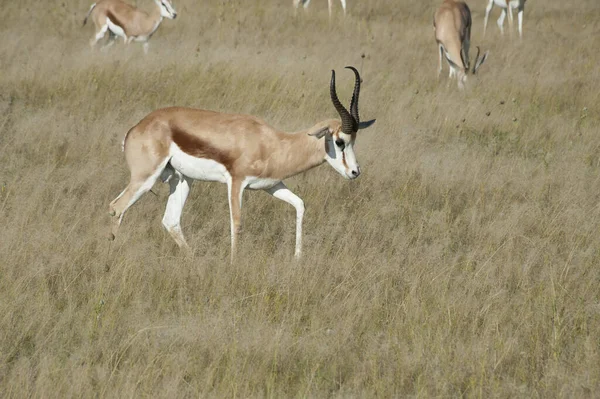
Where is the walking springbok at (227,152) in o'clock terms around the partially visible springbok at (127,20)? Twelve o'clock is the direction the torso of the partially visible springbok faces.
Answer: The walking springbok is roughly at 3 o'clock from the partially visible springbok.

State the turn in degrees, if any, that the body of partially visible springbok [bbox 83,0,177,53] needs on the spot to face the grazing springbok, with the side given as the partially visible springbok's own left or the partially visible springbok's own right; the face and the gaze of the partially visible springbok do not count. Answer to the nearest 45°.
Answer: approximately 45° to the partially visible springbok's own right

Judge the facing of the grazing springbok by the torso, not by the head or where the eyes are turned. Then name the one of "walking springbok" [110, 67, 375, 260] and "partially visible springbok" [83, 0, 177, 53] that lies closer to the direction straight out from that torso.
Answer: the walking springbok

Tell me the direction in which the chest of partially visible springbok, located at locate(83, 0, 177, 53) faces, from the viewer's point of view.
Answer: to the viewer's right

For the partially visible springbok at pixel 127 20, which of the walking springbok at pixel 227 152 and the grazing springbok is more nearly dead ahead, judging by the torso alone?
the grazing springbok

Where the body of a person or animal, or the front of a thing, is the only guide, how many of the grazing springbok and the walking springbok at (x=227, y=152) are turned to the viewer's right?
1

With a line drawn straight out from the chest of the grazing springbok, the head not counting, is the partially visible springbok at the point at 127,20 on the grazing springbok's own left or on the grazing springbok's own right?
on the grazing springbok's own right

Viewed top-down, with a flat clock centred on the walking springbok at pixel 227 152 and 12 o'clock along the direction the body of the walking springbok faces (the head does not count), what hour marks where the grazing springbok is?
The grazing springbok is roughly at 10 o'clock from the walking springbok.

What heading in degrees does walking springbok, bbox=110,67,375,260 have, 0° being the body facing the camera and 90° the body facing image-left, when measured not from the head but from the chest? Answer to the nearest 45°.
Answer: approximately 270°
